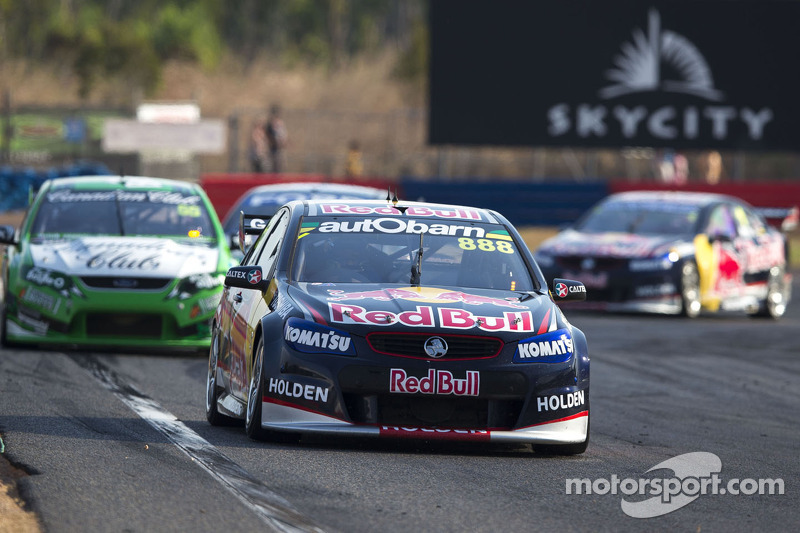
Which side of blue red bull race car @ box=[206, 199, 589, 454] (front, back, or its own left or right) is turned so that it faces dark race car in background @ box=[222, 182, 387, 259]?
back

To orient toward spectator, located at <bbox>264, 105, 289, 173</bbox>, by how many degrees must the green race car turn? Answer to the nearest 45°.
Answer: approximately 180°

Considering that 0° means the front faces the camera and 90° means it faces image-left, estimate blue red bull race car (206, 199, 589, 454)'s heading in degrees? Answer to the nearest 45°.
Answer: approximately 0°

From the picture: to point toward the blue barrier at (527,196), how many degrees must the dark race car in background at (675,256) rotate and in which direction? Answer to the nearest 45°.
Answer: approximately 135° to its right

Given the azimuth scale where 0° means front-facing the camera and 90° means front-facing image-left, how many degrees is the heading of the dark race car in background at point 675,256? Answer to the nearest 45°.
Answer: approximately 45°

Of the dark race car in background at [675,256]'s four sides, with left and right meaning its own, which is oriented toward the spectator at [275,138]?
right

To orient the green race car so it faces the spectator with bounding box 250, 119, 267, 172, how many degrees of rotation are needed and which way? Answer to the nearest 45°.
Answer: approximately 180°

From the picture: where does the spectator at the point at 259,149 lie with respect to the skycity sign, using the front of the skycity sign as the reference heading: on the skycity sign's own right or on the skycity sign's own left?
on the skycity sign's own right

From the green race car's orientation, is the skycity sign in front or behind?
behind
